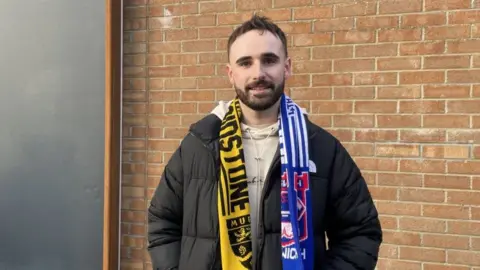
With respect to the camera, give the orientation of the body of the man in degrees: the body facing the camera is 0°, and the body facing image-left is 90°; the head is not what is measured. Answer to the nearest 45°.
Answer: approximately 0°
